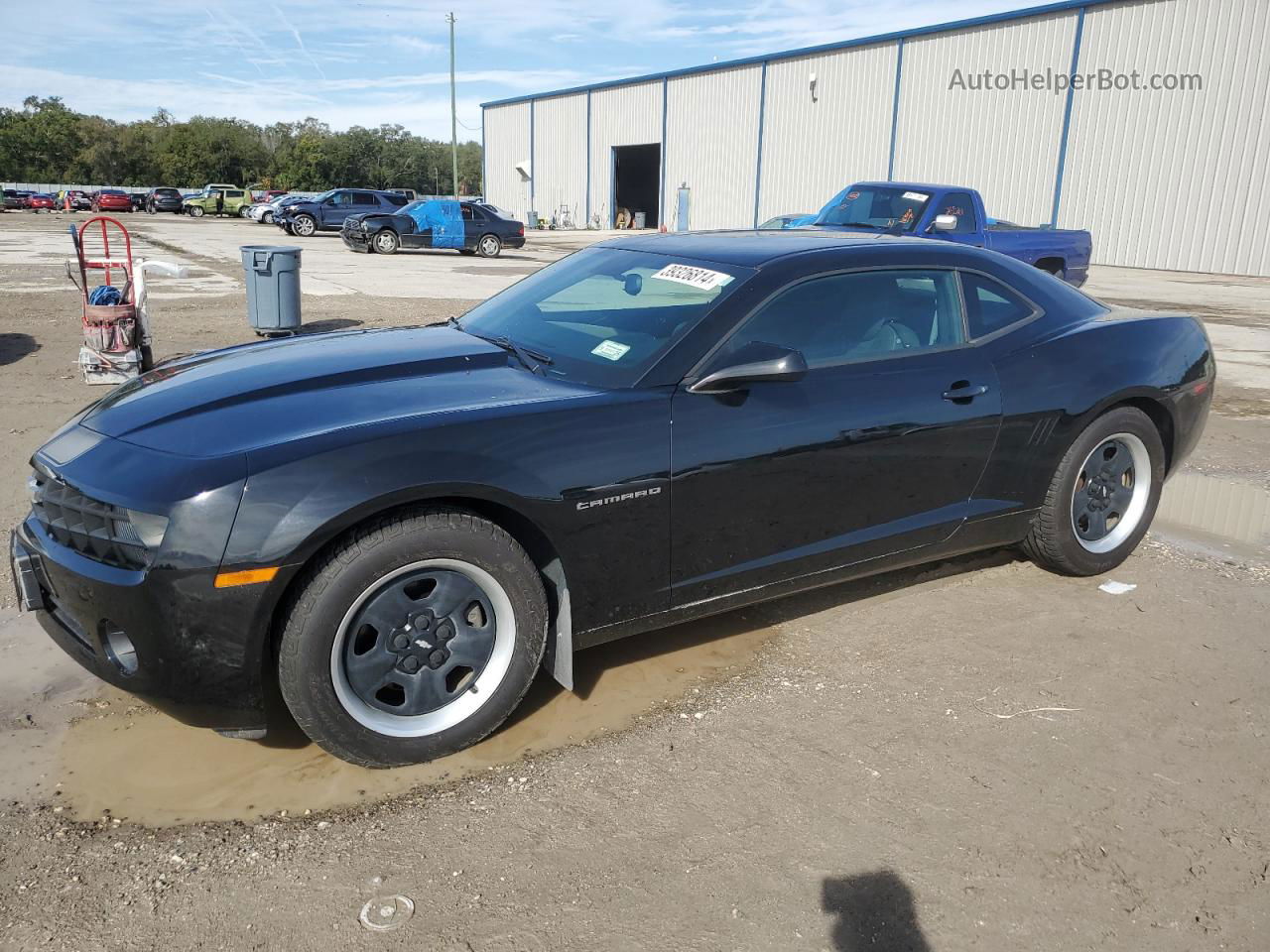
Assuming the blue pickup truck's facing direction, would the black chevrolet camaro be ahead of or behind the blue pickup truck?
ahead

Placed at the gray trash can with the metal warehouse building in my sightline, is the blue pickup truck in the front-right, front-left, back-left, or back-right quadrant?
front-right

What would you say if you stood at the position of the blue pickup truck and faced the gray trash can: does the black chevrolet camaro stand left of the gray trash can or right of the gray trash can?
left

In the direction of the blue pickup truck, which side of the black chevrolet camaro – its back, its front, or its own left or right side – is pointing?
back

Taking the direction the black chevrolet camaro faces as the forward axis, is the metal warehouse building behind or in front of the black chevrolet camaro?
behind

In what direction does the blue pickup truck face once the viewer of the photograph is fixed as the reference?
facing the viewer and to the left of the viewer

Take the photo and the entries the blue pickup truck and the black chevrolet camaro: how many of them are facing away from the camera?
0

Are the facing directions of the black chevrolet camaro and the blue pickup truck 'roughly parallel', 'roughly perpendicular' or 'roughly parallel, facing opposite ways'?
roughly parallel

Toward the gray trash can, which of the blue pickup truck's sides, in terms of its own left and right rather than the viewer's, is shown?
front

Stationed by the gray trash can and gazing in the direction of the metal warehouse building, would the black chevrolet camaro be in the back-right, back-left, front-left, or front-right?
back-right
